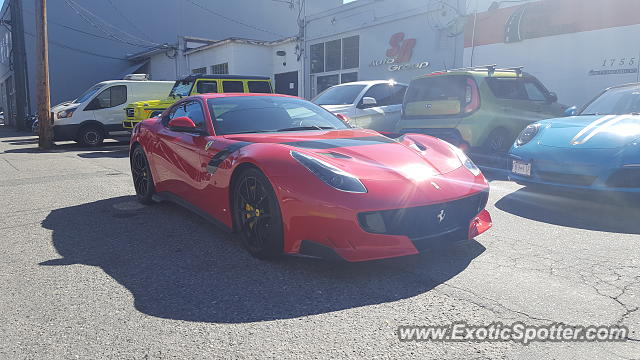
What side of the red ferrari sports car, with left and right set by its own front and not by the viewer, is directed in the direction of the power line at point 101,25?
back

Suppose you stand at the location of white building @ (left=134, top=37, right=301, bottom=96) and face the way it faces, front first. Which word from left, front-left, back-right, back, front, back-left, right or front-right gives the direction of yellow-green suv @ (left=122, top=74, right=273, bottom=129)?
front-left

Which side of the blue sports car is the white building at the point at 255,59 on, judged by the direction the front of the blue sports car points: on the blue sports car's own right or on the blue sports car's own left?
on the blue sports car's own right

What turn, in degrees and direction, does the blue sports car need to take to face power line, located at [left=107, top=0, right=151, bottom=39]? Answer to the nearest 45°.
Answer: approximately 90° to its right

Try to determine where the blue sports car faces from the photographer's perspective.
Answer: facing the viewer and to the left of the viewer

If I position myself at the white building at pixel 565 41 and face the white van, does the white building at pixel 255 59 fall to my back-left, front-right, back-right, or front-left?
front-right

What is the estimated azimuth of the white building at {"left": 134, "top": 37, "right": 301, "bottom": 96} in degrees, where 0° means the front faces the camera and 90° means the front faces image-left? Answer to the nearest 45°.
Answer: approximately 45°

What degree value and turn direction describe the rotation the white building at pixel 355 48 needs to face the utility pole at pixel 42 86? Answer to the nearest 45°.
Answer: approximately 45° to its right

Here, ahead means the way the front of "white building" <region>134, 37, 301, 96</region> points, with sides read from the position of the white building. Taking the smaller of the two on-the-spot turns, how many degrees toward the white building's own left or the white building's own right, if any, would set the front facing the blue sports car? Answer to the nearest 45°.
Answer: approximately 45° to the white building's own left

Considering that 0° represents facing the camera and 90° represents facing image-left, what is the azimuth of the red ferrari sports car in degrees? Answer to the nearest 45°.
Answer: approximately 315°

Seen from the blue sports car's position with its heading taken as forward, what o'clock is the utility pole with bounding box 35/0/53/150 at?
The utility pole is roughly at 2 o'clock from the blue sports car.

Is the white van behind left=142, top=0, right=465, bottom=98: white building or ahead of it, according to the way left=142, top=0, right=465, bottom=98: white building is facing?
ahead

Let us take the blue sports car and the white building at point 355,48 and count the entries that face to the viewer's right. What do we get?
0

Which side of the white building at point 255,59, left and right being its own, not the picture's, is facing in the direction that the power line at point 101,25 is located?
right

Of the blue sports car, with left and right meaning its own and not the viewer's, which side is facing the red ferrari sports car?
front
